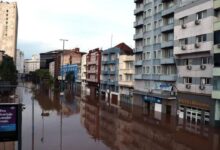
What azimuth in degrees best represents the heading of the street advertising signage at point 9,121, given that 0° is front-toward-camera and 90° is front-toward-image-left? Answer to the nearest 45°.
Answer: approximately 0°

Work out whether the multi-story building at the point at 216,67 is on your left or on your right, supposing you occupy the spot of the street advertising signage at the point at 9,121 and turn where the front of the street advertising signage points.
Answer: on your left

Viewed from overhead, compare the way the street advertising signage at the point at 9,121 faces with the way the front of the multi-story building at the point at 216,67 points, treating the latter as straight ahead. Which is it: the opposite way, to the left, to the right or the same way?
to the left

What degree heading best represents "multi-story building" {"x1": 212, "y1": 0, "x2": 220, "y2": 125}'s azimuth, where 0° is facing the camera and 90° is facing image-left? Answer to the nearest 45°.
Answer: approximately 45°
